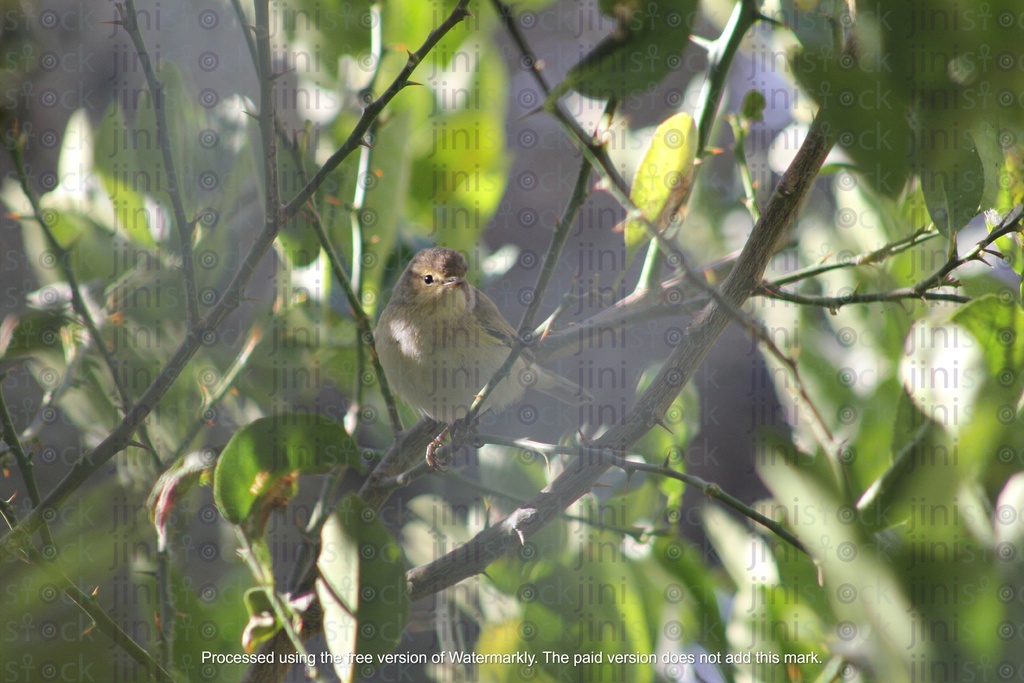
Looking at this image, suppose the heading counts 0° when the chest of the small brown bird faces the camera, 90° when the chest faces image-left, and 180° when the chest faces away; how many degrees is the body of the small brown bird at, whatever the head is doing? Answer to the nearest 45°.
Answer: approximately 45°
